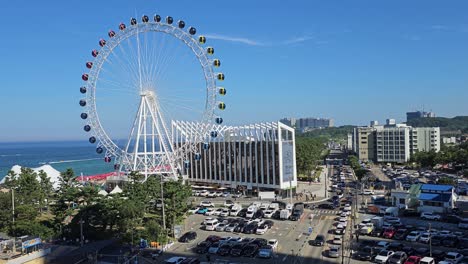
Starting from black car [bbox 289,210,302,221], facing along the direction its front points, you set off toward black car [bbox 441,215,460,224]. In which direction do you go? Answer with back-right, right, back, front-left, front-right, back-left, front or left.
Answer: back-left

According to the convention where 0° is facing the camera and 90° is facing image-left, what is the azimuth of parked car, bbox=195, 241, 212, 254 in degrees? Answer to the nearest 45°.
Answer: approximately 45°

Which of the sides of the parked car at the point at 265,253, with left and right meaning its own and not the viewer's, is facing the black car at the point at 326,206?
back

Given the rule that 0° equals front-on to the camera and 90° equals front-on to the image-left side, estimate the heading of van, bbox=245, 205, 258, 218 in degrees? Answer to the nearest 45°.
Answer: approximately 45°

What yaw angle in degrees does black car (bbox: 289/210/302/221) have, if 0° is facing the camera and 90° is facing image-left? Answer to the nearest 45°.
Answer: approximately 45°

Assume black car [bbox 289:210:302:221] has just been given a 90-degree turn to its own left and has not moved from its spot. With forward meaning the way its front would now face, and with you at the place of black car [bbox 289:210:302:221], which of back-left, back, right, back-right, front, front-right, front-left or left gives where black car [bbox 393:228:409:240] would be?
front

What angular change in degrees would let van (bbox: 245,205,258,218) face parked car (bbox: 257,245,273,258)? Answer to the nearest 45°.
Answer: approximately 45° to its left

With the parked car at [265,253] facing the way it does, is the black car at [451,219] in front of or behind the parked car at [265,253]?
behind

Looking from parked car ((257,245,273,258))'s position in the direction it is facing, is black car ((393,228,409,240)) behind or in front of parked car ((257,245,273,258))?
behind
